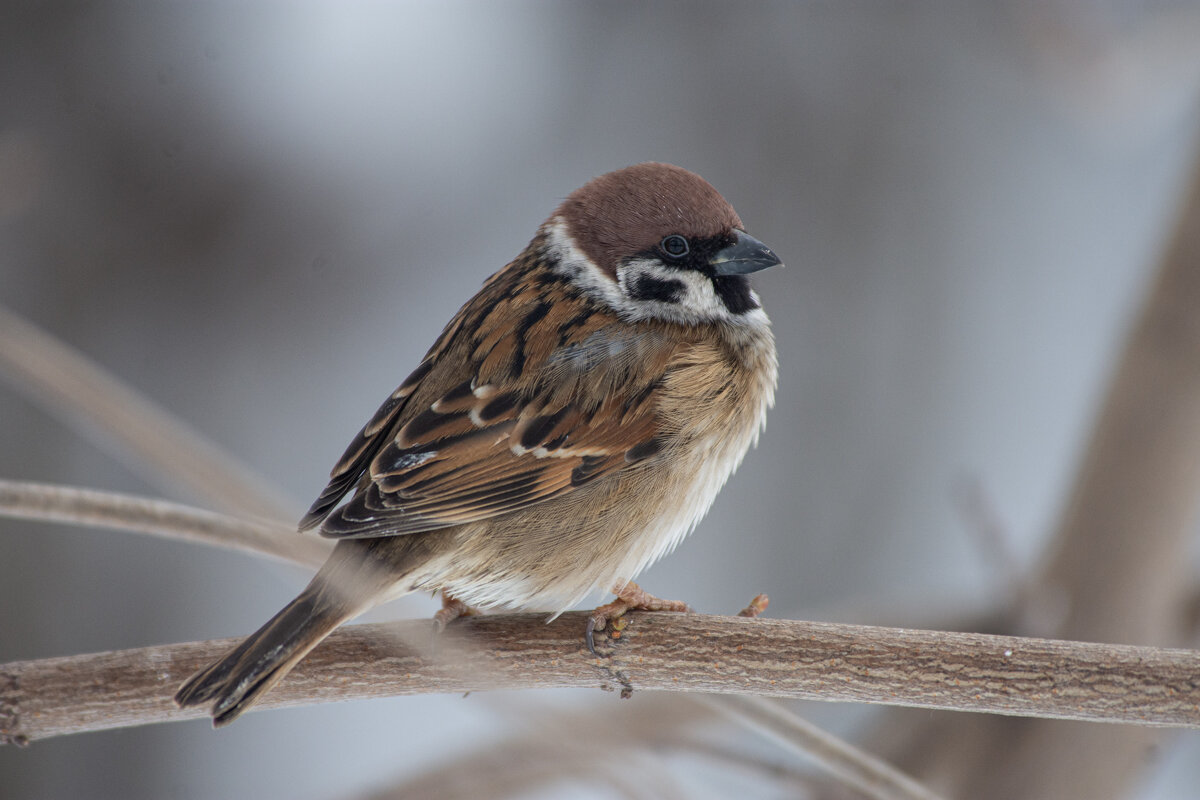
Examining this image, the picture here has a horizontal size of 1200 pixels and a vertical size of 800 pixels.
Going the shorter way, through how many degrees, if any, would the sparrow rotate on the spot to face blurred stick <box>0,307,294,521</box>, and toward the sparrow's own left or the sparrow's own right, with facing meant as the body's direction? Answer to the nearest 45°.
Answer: approximately 135° to the sparrow's own right

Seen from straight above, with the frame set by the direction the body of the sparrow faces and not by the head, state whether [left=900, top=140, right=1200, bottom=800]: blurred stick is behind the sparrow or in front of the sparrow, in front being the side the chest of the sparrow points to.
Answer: in front

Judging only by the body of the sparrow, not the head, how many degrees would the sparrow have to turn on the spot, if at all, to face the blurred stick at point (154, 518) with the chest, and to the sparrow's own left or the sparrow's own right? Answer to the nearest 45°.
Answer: approximately 135° to the sparrow's own right

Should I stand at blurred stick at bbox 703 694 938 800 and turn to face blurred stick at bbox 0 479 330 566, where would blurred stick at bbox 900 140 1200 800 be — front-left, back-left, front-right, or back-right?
back-right

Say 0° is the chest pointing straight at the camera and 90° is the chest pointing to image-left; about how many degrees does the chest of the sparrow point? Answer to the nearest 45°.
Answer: approximately 270°
